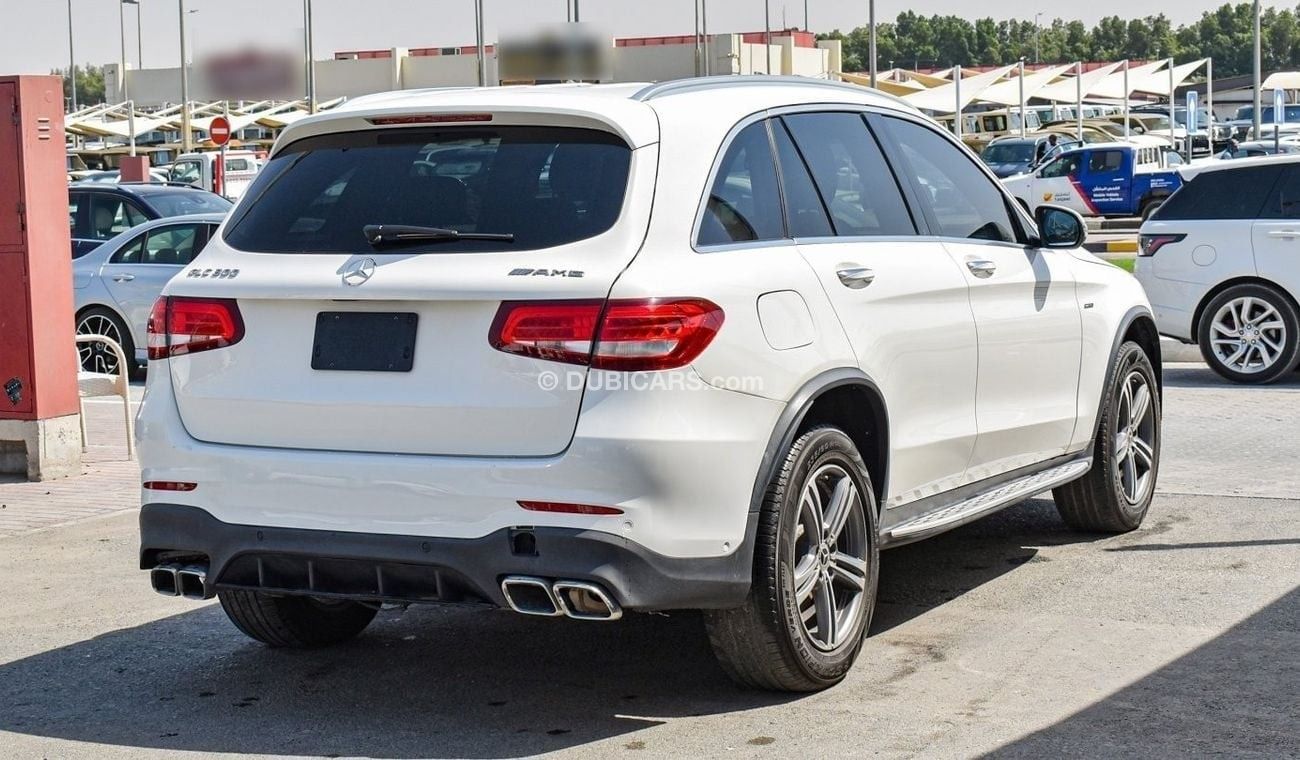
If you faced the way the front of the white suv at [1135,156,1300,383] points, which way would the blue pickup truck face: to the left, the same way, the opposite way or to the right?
the opposite way

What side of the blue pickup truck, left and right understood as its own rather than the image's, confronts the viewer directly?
left

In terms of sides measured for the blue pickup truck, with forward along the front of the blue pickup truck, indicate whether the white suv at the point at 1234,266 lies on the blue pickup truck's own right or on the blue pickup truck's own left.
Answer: on the blue pickup truck's own left

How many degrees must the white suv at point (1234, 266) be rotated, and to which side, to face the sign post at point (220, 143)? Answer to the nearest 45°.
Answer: approximately 135° to its left

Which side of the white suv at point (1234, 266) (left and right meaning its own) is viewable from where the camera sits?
right

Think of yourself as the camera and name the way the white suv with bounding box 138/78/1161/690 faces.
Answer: facing away from the viewer and to the right of the viewer

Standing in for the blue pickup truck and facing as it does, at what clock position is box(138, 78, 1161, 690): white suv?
The white suv is roughly at 9 o'clock from the blue pickup truck.
